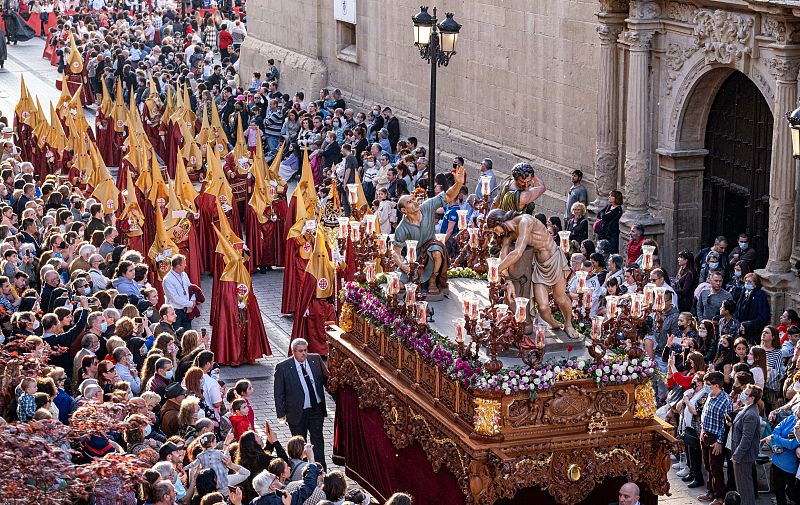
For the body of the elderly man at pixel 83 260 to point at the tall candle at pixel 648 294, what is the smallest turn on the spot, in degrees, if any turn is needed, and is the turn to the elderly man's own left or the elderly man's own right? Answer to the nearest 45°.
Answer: approximately 45° to the elderly man's own right

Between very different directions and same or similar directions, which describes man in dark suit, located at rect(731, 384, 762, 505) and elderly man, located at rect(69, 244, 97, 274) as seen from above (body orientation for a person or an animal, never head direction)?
very different directions

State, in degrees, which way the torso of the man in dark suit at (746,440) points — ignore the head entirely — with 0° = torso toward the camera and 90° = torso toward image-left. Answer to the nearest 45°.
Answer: approximately 90°

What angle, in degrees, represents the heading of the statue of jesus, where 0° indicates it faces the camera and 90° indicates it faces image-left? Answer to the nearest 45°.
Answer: approximately 45°

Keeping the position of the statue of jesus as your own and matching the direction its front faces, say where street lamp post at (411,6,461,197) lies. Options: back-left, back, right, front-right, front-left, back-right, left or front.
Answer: back-right

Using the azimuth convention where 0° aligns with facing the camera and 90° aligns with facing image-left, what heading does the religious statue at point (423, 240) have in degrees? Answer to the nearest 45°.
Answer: approximately 315°

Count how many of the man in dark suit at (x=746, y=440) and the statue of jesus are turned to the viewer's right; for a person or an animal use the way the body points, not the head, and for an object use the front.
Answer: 0

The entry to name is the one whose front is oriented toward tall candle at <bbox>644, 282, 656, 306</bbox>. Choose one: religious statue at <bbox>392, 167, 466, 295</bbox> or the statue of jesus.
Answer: the religious statue

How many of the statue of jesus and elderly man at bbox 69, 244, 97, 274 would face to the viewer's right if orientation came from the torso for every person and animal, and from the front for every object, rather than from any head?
1

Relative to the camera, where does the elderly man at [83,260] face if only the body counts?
to the viewer's right
